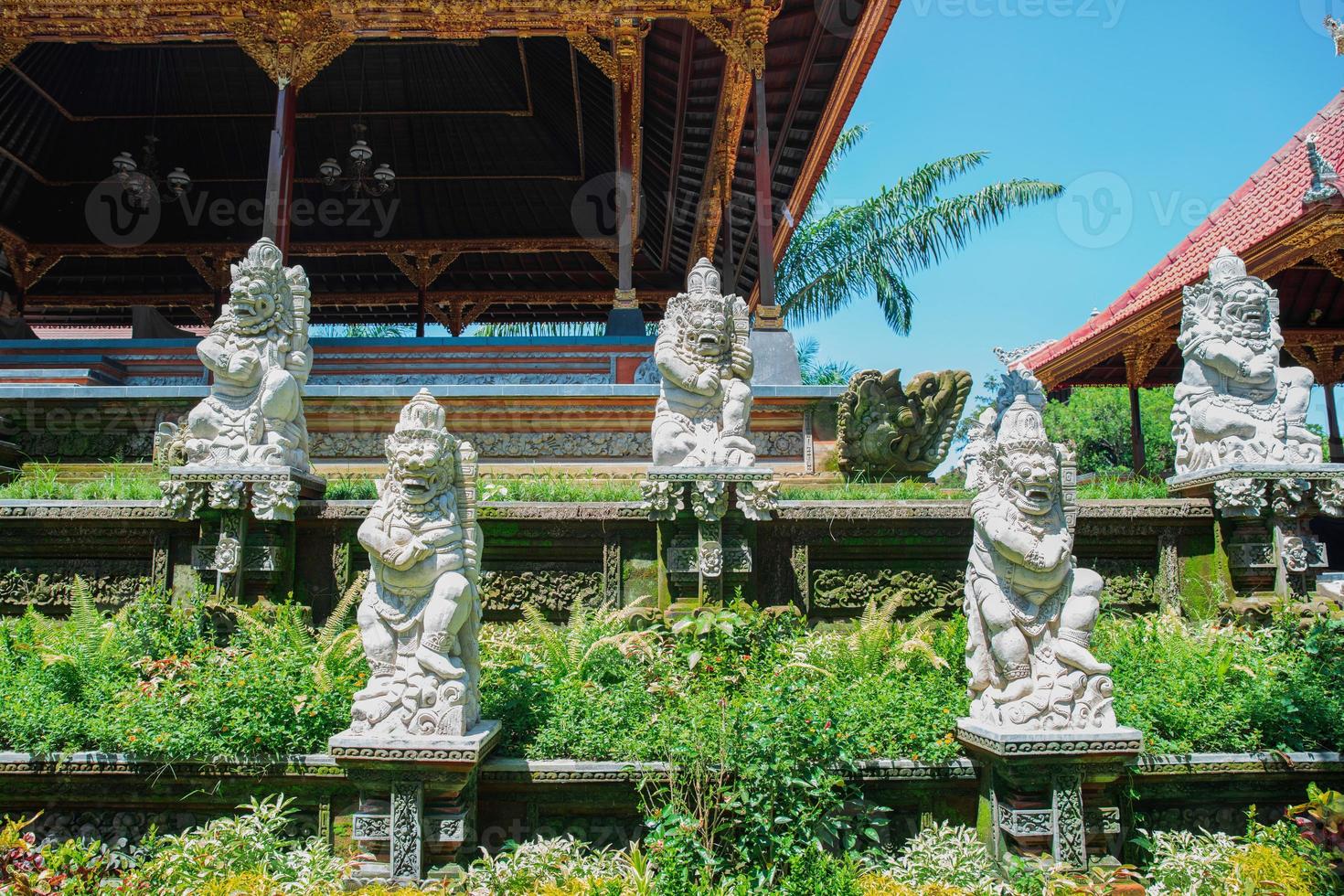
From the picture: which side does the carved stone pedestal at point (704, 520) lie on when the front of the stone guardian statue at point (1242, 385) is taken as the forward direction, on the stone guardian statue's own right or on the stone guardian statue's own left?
on the stone guardian statue's own right

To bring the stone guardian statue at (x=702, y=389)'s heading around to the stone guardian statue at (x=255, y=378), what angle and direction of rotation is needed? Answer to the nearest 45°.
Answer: approximately 90° to its right

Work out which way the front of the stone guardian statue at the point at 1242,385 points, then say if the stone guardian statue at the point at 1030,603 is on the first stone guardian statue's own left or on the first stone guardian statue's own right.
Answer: on the first stone guardian statue's own right

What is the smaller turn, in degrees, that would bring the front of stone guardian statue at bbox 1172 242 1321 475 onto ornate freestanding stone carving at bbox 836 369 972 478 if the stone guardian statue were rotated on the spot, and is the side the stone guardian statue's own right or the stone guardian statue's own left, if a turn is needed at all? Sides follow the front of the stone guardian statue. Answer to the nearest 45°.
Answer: approximately 135° to the stone guardian statue's own right

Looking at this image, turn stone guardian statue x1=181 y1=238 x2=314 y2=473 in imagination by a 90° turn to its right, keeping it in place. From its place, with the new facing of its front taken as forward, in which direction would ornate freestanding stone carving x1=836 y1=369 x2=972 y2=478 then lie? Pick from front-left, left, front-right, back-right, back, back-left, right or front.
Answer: back-right

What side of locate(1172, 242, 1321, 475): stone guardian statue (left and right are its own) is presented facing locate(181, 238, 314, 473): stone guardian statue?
right

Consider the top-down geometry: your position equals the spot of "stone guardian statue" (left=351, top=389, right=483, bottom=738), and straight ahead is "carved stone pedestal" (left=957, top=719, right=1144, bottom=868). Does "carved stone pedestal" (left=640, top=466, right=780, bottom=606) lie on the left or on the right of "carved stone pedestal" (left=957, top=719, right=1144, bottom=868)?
left

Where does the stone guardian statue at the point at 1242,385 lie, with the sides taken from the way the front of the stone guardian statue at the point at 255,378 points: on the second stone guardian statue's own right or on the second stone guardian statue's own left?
on the second stone guardian statue's own left

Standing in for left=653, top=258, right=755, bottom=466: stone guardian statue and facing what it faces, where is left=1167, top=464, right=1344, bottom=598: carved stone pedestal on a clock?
The carved stone pedestal is roughly at 9 o'clock from the stone guardian statue.

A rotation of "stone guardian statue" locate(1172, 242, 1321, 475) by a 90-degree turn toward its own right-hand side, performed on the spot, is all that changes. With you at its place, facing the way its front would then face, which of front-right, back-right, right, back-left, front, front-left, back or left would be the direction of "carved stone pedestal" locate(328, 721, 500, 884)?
front

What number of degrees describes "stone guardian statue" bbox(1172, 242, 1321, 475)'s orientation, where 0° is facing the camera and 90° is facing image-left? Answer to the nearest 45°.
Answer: approximately 315°

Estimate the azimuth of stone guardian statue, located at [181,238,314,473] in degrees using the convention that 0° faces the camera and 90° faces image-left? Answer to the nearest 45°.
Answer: approximately 45°

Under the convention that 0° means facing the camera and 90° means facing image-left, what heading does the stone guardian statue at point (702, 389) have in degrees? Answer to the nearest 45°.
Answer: approximately 0°
